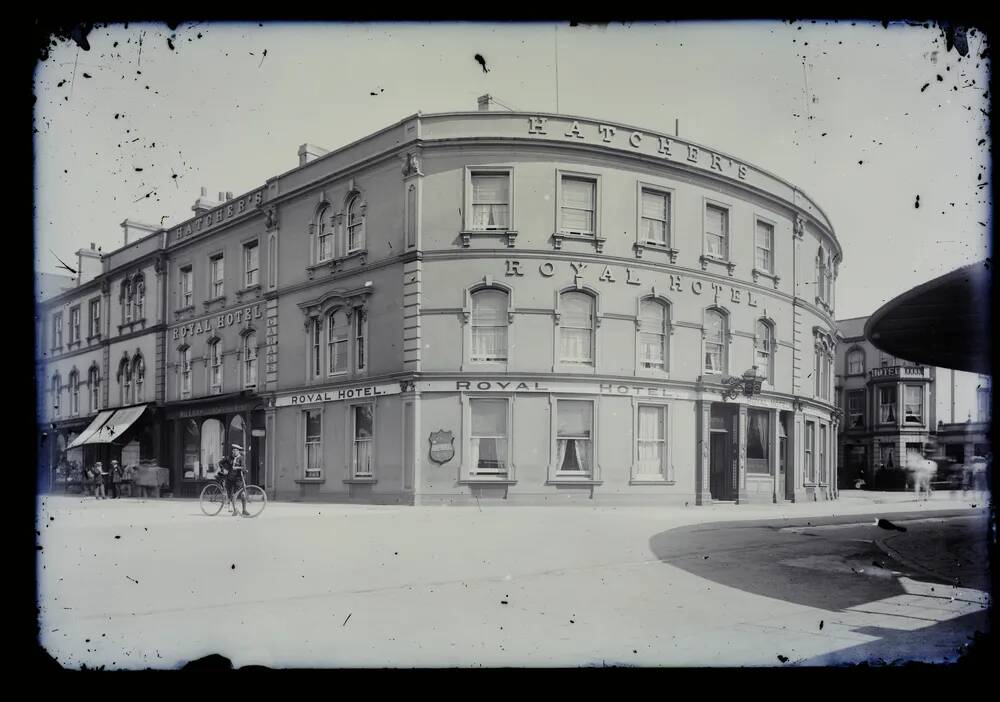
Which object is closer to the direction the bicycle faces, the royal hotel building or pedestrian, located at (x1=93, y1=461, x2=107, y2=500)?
the royal hotel building

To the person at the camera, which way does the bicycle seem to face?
facing to the right of the viewer

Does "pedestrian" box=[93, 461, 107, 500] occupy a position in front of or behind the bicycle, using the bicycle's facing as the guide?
behind
